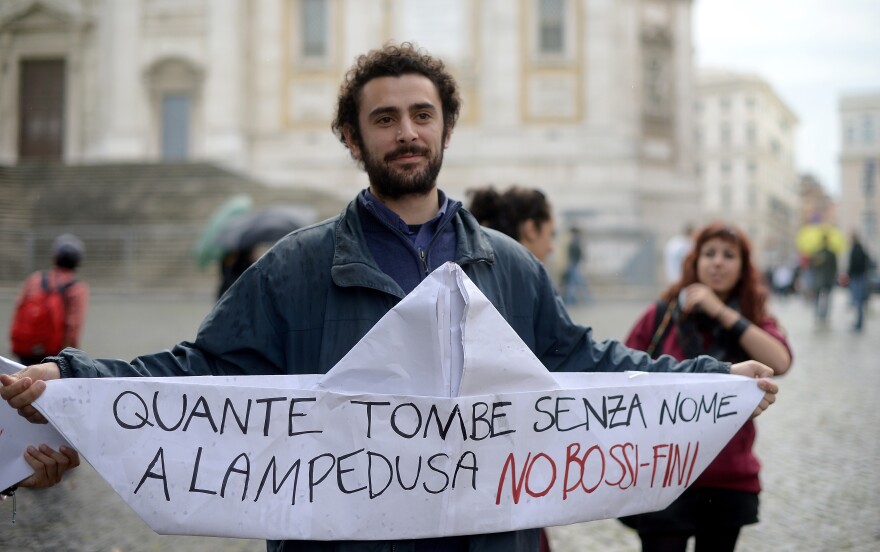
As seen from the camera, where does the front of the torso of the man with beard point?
toward the camera

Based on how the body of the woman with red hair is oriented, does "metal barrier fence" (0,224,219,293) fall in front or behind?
behind

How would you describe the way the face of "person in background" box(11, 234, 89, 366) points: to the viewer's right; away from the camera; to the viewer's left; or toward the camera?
away from the camera

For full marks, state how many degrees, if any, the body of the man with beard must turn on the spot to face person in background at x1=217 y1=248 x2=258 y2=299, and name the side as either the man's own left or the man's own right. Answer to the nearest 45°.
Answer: approximately 180°

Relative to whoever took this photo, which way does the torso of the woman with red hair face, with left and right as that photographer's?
facing the viewer

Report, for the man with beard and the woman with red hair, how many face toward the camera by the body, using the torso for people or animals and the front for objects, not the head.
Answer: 2

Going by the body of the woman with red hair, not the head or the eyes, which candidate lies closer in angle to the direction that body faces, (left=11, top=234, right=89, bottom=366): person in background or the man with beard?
the man with beard

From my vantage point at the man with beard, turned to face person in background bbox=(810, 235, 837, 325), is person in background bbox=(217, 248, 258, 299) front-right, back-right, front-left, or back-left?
front-left

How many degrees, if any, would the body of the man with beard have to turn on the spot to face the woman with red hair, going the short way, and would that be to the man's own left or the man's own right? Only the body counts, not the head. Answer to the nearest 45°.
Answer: approximately 135° to the man's own left

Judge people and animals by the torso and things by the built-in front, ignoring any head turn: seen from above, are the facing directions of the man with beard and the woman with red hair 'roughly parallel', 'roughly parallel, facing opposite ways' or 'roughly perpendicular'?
roughly parallel

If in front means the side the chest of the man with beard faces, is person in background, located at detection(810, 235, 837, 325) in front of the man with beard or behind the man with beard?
behind

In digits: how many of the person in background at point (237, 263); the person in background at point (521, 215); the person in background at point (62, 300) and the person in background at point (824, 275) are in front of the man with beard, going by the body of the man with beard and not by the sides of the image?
0

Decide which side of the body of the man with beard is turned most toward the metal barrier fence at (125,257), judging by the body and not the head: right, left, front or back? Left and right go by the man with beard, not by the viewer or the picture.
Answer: back
